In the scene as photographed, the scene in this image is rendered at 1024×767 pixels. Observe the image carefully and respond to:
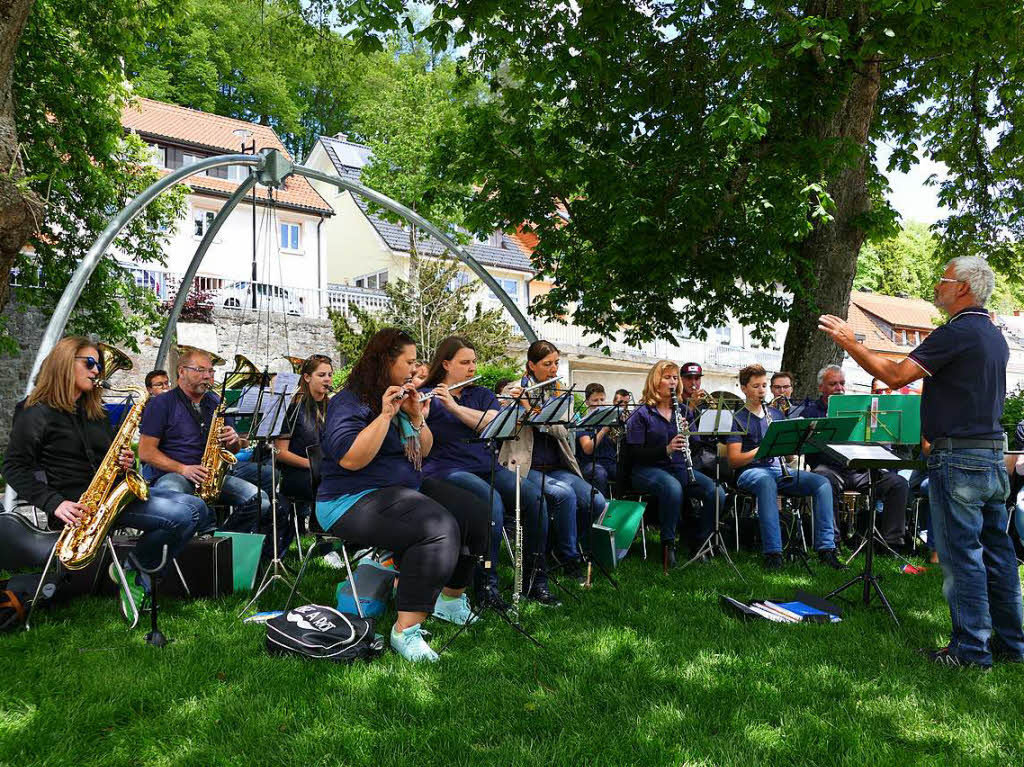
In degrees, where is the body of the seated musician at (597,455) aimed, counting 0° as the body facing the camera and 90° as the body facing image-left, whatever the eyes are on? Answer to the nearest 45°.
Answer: approximately 315°

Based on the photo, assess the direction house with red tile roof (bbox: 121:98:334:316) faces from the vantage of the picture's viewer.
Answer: facing the viewer

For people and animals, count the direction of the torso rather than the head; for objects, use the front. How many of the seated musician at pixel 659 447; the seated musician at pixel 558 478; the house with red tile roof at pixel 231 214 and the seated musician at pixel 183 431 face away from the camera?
0

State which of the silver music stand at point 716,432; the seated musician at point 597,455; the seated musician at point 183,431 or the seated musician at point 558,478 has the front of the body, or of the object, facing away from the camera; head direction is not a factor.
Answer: the silver music stand

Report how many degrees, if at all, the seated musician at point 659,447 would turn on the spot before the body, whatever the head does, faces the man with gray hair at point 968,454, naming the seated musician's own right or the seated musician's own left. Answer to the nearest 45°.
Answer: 0° — they already face them

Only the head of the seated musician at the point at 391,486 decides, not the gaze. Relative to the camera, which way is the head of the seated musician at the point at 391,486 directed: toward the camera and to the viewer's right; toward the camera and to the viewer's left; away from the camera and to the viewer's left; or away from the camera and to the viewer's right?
toward the camera and to the viewer's right

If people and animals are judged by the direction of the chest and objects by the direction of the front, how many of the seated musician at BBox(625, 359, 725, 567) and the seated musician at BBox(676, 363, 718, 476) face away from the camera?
0

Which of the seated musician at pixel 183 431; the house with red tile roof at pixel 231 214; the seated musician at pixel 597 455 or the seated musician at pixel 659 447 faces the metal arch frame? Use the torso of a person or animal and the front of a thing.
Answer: the house with red tile roof

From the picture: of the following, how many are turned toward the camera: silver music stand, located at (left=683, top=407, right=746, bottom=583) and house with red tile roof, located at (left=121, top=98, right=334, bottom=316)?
1

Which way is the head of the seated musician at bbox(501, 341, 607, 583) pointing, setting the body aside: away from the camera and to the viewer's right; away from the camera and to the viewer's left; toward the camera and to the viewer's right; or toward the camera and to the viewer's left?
toward the camera and to the viewer's right

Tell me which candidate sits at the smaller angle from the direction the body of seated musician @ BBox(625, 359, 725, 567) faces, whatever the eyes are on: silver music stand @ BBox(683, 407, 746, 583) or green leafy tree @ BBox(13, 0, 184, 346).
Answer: the silver music stand

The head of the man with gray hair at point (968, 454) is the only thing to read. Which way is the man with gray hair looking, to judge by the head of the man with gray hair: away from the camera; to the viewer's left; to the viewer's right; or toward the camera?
to the viewer's left

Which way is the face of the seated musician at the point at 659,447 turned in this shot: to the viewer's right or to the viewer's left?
to the viewer's right

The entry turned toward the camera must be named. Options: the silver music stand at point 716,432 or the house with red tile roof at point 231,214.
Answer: the house with red tile roof
